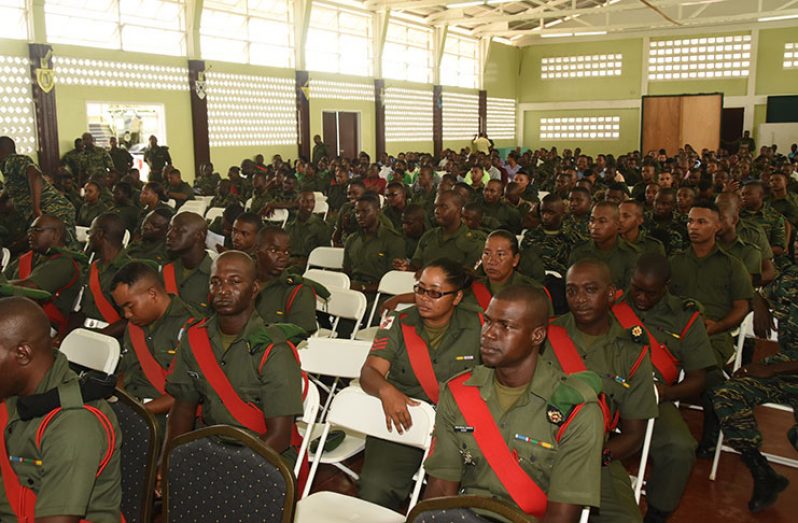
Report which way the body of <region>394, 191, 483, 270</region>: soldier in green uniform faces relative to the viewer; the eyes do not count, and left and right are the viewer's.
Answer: facing the viewer and to the left of the viewer

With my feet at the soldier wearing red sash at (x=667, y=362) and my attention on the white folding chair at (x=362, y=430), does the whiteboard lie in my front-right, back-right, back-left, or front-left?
back-right

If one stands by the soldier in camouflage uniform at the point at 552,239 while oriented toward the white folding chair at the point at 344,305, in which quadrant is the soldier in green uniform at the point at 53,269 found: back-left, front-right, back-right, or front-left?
front-right

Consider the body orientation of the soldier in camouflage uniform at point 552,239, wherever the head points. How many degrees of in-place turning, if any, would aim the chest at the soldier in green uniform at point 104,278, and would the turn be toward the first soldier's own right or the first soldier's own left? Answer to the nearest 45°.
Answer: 0° — they already face them

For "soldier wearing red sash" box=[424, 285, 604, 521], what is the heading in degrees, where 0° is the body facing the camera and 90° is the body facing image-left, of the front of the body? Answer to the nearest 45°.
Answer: approximately 45°

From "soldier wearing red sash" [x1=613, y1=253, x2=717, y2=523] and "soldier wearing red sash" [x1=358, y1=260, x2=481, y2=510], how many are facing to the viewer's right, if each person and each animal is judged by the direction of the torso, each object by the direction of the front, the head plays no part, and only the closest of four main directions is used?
0

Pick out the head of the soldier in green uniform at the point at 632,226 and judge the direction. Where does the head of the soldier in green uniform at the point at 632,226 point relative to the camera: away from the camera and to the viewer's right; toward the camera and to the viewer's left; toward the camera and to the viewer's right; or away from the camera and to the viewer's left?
toward the camera and to the viewer's left

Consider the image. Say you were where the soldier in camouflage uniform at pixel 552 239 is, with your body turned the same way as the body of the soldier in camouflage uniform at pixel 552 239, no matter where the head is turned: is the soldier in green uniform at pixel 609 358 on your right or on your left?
on your left

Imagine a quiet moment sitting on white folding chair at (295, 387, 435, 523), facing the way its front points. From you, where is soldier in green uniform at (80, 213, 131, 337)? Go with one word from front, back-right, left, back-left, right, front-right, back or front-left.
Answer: right

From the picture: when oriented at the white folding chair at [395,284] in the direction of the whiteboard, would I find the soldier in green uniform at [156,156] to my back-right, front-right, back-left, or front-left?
front-left

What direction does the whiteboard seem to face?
toward the camera

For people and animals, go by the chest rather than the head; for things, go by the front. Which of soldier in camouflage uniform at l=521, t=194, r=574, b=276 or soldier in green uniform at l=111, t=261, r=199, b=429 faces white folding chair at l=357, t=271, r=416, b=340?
soldier in camouflage uniform at l=521, t=194, r=574, b=276

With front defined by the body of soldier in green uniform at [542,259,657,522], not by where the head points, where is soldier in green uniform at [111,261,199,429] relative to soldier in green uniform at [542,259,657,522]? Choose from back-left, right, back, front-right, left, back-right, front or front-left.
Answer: front-right

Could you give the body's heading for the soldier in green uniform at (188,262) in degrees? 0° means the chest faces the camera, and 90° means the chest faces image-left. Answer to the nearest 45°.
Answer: approximately 45°

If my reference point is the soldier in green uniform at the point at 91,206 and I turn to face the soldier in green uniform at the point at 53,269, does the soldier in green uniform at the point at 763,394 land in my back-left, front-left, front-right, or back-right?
front-left

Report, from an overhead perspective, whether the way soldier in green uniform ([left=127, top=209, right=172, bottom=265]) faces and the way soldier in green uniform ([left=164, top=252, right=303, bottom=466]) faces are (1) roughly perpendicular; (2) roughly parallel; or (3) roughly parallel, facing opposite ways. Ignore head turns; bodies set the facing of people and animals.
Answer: roughly parallel

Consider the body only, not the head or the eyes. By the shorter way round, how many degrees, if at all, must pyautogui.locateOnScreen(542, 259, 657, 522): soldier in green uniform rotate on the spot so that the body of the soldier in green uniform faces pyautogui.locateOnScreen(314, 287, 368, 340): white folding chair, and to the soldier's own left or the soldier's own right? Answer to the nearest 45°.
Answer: approximately 90° to the soldier's own right

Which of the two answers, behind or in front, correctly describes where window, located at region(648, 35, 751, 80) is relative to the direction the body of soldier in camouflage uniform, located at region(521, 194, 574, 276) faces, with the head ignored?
behind
